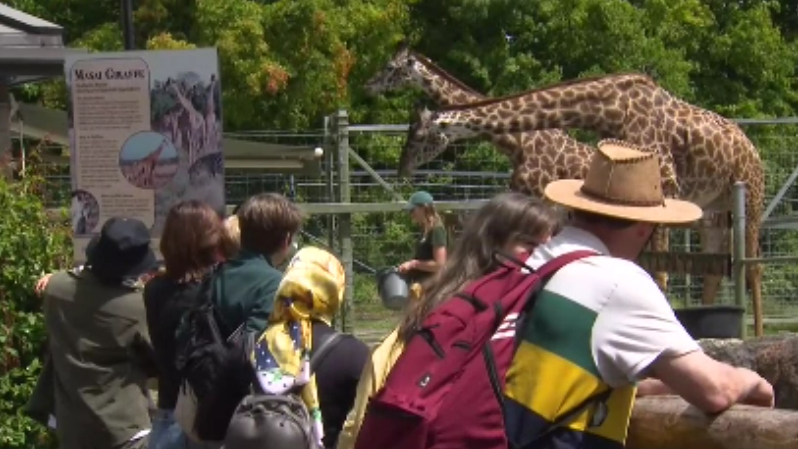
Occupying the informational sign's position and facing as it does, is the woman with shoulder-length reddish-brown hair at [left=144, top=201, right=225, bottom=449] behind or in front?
in front

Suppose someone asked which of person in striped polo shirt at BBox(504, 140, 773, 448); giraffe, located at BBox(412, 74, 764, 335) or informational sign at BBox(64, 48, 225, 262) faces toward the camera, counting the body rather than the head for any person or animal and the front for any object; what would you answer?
the informational sign

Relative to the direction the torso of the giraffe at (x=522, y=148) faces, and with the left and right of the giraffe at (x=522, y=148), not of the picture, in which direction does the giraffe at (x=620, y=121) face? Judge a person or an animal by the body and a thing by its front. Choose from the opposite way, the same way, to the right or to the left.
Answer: the same way

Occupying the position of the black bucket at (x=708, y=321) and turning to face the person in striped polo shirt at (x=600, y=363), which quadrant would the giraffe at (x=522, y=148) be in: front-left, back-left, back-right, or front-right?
back-right

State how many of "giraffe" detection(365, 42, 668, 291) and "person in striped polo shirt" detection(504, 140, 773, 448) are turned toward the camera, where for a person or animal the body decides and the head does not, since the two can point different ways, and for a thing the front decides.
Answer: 0

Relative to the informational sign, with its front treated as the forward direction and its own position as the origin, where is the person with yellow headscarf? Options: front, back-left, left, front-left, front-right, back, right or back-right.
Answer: front

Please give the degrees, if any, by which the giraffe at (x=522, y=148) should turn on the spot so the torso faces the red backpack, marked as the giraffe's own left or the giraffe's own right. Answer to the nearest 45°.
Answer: approximately 90° to the giraffe's own left

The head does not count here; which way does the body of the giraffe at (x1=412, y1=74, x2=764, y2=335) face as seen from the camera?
to the viewer's left

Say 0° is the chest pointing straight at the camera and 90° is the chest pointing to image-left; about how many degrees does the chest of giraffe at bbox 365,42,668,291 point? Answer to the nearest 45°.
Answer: approximately 90°

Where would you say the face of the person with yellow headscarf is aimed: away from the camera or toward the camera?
away from the camera

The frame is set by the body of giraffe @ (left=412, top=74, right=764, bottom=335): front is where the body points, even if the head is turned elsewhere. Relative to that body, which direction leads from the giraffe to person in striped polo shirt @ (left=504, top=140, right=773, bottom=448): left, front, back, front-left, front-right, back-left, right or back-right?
left

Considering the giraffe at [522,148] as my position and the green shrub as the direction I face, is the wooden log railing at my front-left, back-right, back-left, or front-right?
front-left

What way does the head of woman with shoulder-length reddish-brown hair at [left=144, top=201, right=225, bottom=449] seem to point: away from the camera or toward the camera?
away from the camera

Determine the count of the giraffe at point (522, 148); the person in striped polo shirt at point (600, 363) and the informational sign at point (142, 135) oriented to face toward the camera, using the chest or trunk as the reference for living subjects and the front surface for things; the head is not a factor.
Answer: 1

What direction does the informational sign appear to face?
toward the camera
